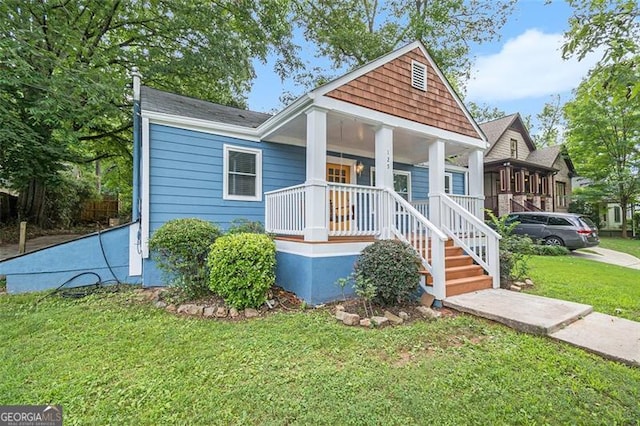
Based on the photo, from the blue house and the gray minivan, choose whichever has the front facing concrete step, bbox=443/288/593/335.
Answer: the blue house

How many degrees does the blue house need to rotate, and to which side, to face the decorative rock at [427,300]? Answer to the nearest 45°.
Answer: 0° — it already faces it

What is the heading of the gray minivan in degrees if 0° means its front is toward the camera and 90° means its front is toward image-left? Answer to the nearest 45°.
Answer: approximately 135°

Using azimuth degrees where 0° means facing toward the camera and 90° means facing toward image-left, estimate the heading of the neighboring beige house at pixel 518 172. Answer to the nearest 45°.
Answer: approximately 315°

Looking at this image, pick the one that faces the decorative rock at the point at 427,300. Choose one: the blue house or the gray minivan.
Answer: the blue house

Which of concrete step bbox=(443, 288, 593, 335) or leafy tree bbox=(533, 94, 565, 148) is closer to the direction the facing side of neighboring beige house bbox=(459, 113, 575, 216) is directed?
the concrete step

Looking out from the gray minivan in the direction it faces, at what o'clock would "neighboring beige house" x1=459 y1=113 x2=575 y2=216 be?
The neighboring beige house is roughly at 1 o'clock from the gray minivan.

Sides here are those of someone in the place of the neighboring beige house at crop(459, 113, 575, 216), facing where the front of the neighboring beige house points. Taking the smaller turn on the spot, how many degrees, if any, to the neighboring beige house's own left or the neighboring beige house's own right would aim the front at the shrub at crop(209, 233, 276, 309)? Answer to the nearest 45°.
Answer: approximately 45° to the neighboring beige house's own right

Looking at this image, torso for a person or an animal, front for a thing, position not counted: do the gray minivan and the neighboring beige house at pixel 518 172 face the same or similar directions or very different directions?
very different directions

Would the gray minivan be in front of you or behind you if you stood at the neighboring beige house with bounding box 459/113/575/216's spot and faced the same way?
in front
